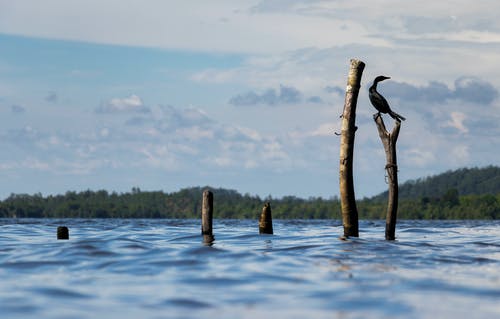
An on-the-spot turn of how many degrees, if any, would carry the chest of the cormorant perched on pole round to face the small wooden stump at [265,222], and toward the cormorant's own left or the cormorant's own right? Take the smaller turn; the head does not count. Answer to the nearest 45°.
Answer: approximately 45° to the cormorant's own right

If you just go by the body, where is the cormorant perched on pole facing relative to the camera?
to the viewer's left

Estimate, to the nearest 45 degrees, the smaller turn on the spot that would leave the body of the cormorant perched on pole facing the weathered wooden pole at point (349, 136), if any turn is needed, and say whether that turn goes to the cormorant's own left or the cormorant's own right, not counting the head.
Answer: approximately 45° to the cormorant's own left

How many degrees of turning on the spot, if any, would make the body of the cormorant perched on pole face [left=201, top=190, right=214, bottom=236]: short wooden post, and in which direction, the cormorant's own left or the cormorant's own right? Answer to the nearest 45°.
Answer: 0° — it already faces it
